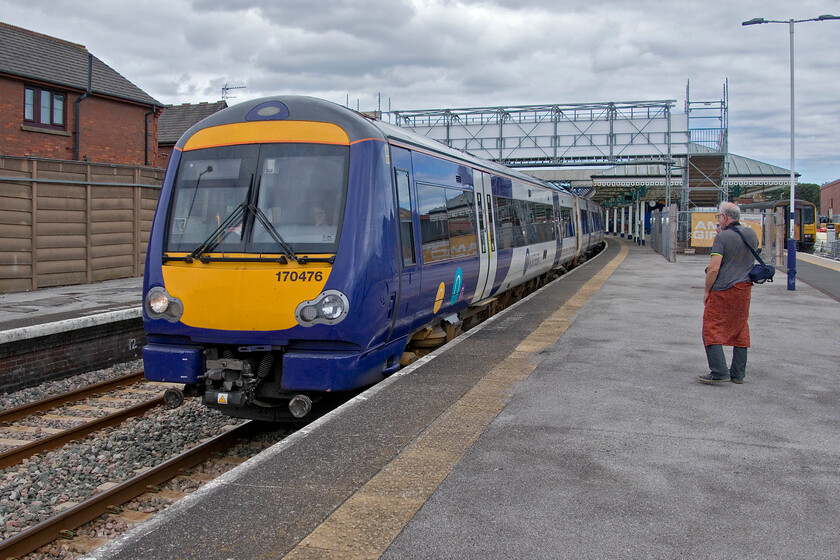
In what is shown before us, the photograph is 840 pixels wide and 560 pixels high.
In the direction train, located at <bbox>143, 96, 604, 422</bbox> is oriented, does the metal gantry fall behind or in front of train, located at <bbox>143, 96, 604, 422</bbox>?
behind

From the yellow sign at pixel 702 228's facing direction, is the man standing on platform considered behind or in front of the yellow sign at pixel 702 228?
in front

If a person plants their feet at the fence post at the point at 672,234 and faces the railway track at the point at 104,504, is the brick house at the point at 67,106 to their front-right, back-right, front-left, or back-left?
front-right

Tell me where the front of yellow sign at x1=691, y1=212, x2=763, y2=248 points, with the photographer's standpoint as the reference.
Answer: facing the viewer

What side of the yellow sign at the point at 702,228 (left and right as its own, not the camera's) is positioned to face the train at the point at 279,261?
front

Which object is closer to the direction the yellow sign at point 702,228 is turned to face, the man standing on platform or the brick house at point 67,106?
the man standing on platform

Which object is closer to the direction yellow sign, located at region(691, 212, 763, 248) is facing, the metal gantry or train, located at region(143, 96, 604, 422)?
the train

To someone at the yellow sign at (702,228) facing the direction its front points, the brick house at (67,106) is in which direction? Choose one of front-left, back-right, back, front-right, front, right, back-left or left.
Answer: front-right

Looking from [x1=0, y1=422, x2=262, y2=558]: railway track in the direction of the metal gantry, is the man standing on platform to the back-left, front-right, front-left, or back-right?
front-right

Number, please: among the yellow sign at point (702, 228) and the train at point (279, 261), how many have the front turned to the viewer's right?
0

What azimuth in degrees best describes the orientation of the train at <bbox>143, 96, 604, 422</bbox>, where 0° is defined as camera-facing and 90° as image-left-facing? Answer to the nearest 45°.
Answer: approximately 45°

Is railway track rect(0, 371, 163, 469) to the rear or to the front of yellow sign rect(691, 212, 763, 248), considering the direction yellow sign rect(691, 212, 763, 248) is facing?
to the front

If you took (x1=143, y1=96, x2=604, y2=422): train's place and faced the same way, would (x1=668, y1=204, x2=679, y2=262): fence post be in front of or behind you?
behind

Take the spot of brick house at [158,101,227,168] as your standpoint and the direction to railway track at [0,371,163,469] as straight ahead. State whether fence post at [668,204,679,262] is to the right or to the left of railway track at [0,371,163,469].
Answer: left
